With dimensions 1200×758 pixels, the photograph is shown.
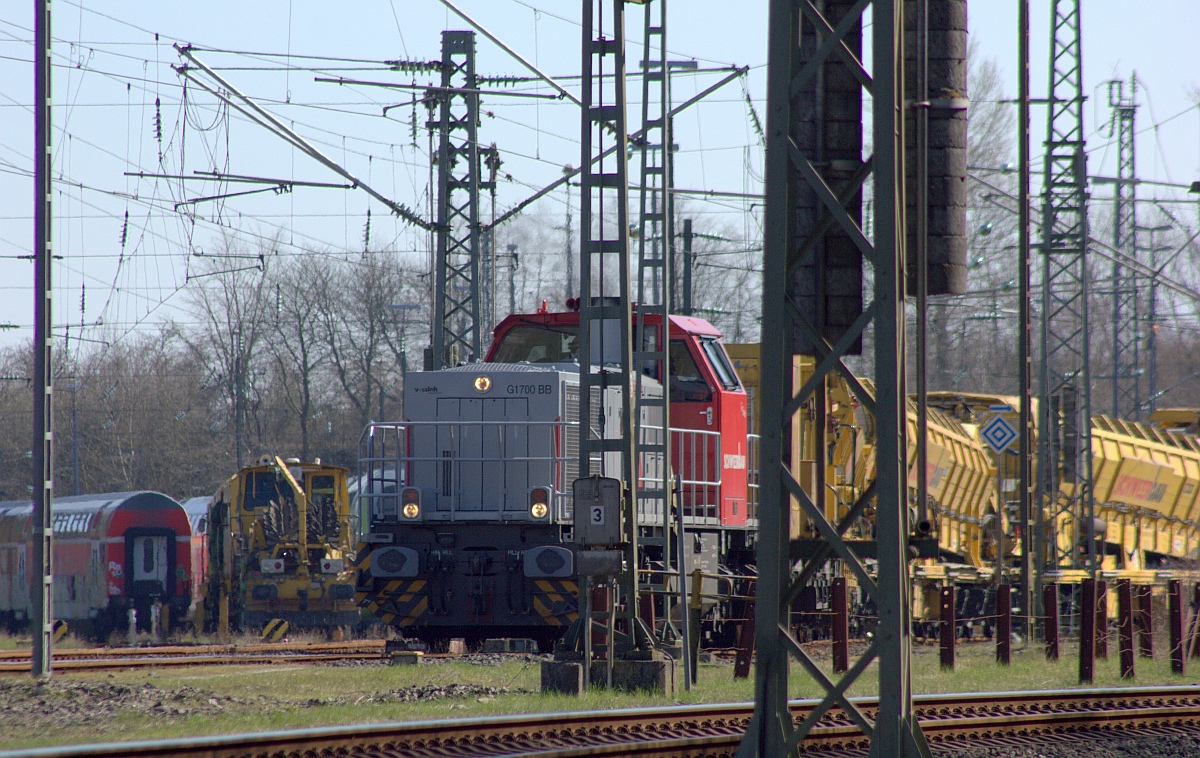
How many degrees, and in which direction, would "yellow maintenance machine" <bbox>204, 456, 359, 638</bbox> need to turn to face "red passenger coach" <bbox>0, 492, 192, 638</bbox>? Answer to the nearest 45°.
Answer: approximately 135° to its right

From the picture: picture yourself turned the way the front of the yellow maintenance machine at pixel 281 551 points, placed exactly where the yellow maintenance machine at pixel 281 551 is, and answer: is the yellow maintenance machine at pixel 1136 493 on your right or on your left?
on your left

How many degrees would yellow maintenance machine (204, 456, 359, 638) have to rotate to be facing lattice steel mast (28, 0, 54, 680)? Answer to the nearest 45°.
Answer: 0° — it already faces it

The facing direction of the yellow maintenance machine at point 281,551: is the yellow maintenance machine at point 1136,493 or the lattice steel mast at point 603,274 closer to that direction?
the lattice steel mast

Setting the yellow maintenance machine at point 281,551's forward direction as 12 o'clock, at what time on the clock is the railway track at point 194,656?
The railway track is roughly at 12 o'clock from the yellow maintenance machine.

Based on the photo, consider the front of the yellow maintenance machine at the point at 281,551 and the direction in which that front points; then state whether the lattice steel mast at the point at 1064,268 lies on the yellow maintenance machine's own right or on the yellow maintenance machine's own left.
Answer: on the yellow maintenance machine's own left

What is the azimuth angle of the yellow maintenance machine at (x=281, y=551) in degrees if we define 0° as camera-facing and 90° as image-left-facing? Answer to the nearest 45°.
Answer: approximately 0°
